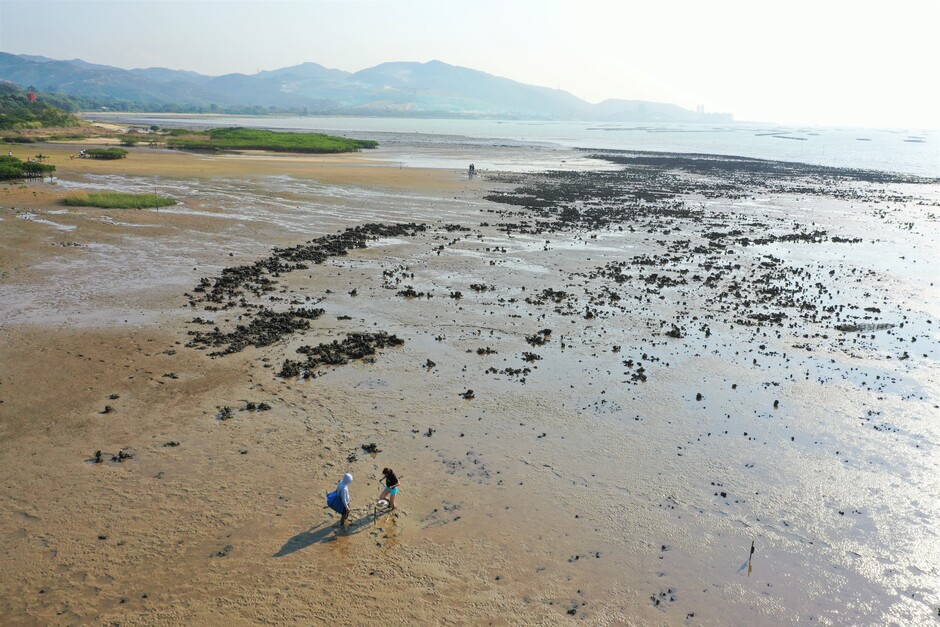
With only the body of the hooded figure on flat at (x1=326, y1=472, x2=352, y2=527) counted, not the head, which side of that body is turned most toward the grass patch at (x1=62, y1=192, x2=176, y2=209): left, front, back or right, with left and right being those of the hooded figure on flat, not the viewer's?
left

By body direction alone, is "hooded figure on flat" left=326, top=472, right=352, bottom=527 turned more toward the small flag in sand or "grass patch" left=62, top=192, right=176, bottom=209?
the small flag in sand

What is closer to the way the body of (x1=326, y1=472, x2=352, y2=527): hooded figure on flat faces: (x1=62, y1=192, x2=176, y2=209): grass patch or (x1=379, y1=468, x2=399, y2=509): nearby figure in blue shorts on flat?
the nearby figure in blue shorts on flat

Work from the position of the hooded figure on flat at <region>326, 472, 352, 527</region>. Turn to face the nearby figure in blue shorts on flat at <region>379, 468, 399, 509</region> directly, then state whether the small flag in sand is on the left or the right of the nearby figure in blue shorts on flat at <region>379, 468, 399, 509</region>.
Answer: right

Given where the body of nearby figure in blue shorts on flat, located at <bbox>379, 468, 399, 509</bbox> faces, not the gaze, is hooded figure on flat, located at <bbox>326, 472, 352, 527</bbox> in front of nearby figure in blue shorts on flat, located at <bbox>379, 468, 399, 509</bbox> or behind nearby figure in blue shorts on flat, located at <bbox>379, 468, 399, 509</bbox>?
in front

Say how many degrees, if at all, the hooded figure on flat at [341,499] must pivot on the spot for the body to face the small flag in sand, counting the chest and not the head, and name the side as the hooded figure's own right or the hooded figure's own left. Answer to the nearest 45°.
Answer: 0° — they already face it

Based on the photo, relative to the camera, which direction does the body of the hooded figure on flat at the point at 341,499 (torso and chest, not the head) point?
to the viewer's right

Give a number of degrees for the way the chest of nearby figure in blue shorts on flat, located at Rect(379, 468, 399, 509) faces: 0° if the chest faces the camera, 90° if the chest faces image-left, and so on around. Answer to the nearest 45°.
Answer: approximately 45°

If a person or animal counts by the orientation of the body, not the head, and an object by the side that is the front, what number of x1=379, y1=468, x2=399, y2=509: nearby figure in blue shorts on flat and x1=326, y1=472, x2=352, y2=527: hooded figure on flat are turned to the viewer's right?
1

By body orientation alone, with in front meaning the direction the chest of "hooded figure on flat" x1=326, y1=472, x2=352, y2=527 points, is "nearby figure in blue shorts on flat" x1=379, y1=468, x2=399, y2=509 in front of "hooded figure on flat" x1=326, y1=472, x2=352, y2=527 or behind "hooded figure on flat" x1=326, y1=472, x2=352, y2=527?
in front

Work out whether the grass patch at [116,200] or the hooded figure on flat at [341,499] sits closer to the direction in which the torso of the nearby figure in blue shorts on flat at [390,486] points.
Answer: the hooded figure on flat

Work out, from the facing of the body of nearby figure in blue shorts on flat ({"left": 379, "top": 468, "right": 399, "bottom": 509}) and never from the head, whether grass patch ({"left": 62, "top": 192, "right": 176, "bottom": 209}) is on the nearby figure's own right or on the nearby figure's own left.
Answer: on the nearby figure's own right

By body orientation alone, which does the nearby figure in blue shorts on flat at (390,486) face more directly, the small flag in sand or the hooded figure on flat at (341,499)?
the hooded figure on flat
